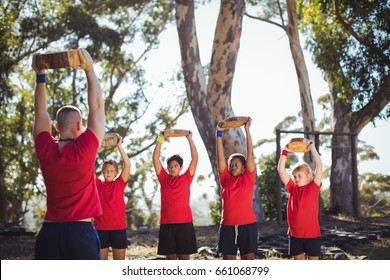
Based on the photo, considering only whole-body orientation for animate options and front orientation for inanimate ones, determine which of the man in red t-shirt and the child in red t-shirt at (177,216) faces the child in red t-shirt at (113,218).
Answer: the man in red t-shirt

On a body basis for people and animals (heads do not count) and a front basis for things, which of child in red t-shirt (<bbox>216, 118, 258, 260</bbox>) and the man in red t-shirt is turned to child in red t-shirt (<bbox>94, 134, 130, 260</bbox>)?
the man in red t-shirt

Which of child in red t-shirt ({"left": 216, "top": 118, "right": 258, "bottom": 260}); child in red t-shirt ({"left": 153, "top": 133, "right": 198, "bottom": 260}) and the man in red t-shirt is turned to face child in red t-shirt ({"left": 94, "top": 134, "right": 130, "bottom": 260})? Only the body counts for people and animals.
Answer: the man in red t-shirt

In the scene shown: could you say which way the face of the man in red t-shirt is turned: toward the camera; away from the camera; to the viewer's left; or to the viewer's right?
away from the camera

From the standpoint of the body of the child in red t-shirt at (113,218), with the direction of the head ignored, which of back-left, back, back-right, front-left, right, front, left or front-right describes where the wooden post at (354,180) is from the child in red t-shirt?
back-left

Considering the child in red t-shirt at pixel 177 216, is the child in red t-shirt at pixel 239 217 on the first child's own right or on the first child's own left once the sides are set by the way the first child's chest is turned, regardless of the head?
on the first child's own left

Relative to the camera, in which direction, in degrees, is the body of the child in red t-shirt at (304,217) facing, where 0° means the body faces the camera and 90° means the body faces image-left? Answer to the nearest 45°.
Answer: approximately 45°

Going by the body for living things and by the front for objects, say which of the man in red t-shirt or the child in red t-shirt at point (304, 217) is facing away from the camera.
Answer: the man in red t-shirt

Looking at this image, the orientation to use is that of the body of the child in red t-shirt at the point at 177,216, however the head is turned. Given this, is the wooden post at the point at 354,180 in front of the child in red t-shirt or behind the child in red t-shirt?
behind

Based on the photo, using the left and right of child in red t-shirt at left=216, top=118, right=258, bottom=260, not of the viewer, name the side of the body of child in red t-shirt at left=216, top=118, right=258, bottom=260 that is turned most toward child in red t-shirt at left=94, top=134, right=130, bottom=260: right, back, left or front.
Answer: right

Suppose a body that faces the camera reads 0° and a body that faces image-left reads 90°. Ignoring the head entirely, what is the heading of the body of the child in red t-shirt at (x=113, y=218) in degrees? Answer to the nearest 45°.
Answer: approximately 0°

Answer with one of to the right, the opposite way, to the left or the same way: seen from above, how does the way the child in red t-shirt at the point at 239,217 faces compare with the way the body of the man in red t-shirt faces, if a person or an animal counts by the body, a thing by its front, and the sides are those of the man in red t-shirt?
the opposite way

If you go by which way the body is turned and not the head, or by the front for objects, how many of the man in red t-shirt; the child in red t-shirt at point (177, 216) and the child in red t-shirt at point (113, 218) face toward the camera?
2
